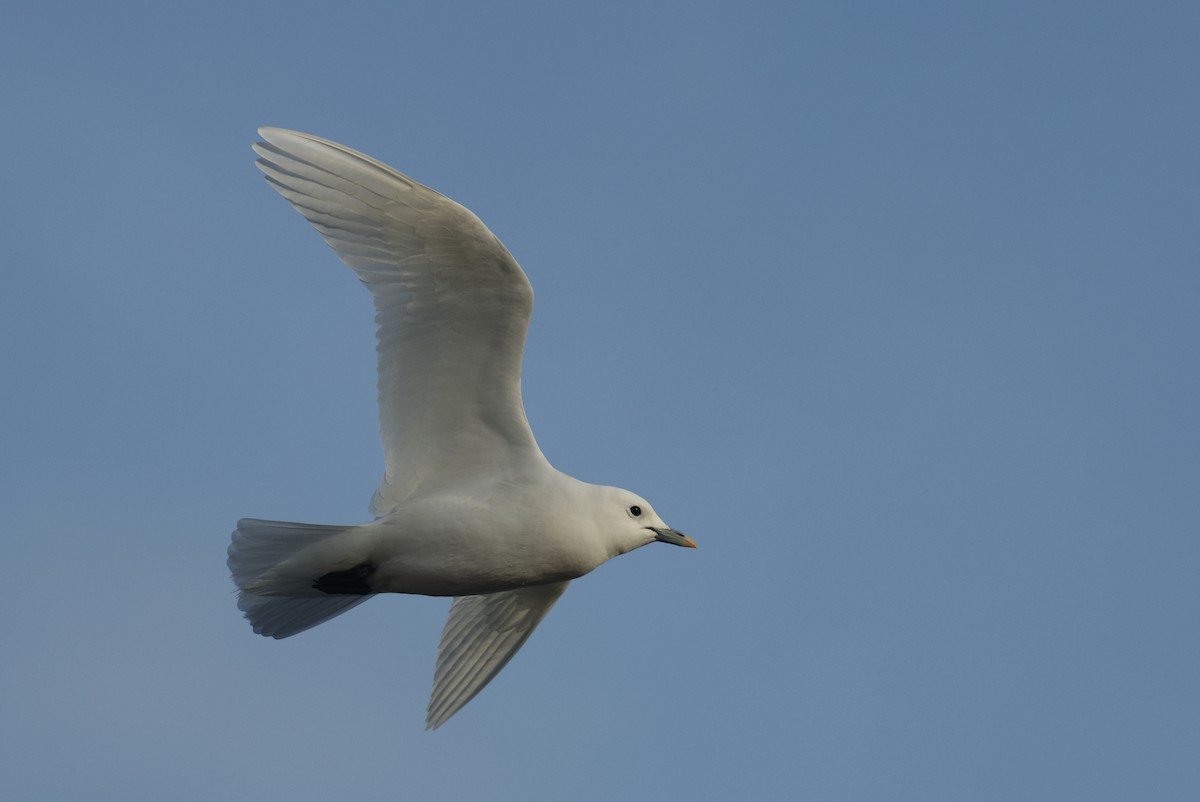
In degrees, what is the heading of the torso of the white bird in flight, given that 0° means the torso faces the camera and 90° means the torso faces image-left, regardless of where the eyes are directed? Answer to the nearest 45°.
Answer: approximately 270°
